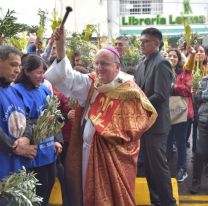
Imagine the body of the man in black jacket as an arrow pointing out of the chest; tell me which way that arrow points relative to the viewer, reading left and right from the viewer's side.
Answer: facing the viewer and to the left of the viewer

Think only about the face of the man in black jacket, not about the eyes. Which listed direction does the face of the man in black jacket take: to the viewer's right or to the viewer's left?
to the viewer's left
